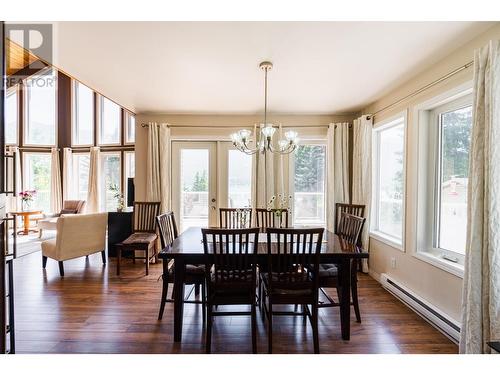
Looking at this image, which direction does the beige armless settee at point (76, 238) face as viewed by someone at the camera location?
facing away from the viewer and to the left of the viewer

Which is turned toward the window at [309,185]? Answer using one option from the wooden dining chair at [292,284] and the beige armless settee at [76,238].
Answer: the wooden dining chair

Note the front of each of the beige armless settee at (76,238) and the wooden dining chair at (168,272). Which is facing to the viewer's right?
the wooden dining chair

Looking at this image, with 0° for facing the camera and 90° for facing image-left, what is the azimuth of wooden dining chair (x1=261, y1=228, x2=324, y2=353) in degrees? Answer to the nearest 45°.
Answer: approximately 180°

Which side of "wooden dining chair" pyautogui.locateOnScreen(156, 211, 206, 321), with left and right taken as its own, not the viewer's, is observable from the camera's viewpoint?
right

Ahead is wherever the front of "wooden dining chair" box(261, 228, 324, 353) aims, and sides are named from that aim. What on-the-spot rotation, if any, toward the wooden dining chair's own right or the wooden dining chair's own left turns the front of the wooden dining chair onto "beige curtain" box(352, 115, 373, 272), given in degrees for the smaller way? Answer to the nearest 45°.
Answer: approximately 45° to the wooden dining chair's own right

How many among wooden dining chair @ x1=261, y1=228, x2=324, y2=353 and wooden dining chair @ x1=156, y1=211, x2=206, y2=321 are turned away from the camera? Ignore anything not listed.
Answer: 1

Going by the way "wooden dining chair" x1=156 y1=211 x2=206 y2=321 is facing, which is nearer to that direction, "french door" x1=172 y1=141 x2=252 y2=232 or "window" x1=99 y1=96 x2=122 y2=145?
the french door

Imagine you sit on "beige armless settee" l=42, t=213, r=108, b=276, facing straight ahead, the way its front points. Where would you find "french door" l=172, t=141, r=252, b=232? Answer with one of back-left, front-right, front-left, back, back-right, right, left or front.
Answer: back-right
